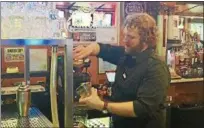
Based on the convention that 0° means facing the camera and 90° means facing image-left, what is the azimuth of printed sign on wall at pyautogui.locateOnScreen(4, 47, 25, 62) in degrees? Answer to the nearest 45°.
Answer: approximately 0°

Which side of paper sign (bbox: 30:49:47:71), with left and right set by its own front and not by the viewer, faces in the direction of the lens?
front

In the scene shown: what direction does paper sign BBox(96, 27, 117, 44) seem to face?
toward the camera

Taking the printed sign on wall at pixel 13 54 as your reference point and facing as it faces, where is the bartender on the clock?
The bartender is roughly at 9 o'clock from the printed sign on wall.

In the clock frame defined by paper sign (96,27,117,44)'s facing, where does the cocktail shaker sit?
The cocktail shaker is roughly at 1 o'clock from the paper sign.

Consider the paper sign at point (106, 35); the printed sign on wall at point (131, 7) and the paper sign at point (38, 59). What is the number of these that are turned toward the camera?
3

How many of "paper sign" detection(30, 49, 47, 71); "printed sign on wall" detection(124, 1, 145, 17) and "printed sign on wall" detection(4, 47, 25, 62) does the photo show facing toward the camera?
3
